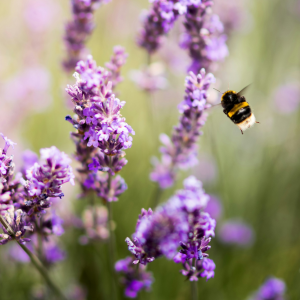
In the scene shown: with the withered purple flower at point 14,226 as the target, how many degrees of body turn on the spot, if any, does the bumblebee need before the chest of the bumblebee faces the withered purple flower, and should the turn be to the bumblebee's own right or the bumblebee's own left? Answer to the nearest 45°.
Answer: approximately 90° to the bumblebee's own left

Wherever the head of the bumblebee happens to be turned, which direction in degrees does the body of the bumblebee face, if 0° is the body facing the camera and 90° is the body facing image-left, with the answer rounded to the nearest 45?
approximately 135°

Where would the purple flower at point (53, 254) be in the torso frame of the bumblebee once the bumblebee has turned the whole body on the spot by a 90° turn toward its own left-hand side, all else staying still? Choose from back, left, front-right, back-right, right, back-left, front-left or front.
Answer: front-right

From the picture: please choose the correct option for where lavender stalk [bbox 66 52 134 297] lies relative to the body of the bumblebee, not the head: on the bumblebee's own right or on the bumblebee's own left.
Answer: on the bumblebee's own left
